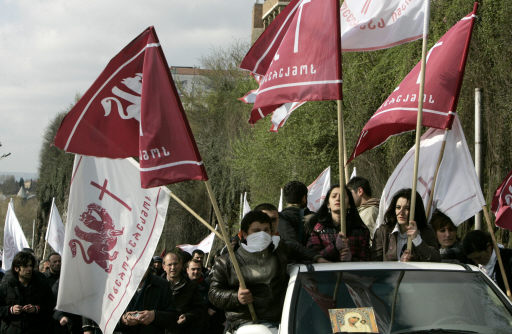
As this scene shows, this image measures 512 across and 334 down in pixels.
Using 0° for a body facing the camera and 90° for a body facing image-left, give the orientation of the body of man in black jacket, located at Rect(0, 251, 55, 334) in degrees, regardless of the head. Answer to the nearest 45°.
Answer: approximately 0°

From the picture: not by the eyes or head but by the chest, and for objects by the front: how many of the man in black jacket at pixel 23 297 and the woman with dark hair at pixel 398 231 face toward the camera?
2

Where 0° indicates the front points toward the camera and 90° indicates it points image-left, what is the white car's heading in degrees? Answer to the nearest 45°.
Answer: approximately 0°

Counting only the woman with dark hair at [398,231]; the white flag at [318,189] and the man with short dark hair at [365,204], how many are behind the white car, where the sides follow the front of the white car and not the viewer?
3

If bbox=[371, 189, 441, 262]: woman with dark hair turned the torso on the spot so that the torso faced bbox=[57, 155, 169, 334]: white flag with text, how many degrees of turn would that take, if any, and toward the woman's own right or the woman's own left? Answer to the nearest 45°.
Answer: approximately 90° to the woman's own right
